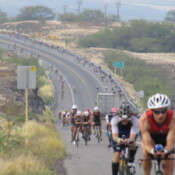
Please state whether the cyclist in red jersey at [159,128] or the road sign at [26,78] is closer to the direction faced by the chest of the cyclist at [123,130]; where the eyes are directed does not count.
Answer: the cyclist in red jersey

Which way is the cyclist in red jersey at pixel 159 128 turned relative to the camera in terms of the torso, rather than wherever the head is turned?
toward the camera

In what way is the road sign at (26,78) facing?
away from the camera

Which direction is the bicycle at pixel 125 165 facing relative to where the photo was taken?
toward the camera

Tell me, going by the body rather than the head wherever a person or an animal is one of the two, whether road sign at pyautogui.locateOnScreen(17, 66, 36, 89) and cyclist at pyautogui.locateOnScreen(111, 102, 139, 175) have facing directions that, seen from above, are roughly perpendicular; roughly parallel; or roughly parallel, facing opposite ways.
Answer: roughly parallel, facing opposite ways

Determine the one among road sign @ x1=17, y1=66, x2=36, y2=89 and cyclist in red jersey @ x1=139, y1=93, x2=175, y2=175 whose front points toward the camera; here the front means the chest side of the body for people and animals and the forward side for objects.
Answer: the cyclist in red jersey

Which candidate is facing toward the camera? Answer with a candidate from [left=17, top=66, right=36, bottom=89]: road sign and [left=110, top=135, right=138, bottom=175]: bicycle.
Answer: the bicycle

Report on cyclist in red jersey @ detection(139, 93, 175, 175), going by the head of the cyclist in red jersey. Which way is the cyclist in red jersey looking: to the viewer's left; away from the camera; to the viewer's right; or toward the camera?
toward the camera

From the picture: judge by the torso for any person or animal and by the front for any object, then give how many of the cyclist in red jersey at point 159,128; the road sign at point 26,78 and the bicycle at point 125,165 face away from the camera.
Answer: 1

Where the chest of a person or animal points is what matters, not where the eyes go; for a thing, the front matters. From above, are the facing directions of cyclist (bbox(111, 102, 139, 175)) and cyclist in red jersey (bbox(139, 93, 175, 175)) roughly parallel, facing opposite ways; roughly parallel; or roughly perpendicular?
roughly parallel
